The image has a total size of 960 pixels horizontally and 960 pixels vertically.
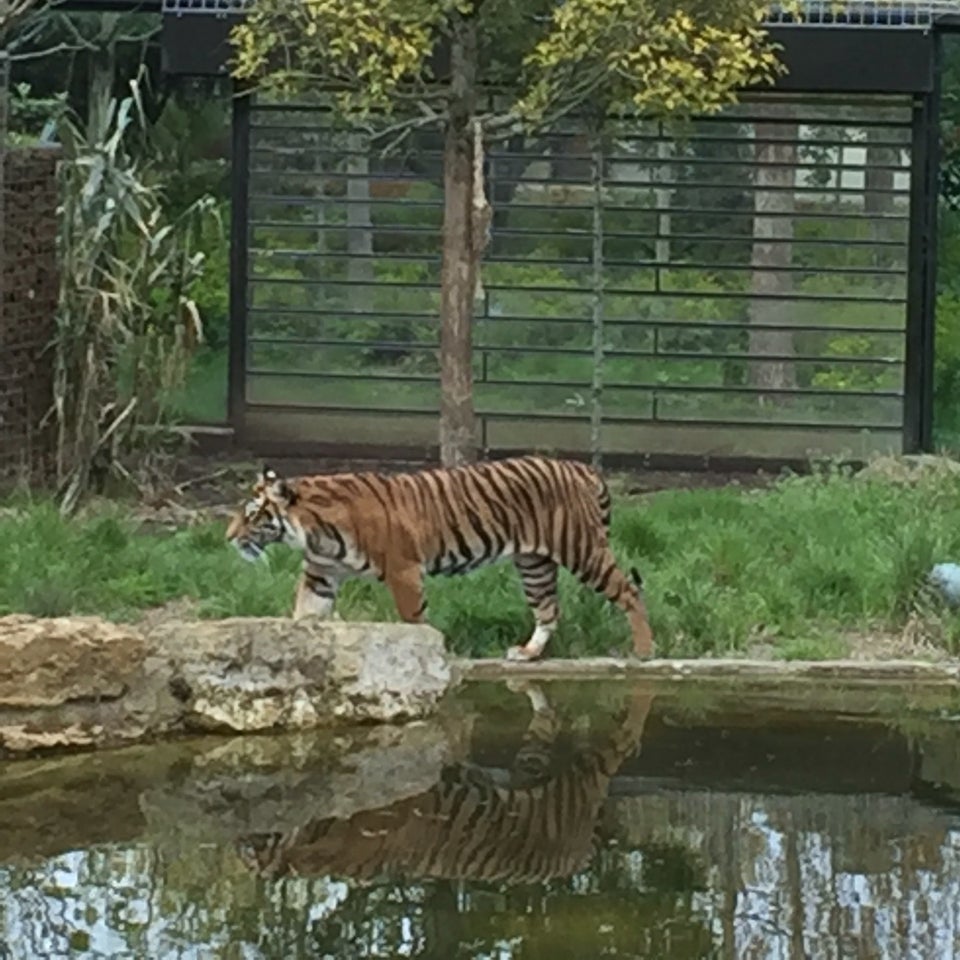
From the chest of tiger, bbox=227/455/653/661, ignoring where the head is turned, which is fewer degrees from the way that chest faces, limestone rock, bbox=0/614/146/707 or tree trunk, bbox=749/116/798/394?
the limestone rock

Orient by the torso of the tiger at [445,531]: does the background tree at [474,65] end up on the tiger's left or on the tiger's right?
on the tiger's right

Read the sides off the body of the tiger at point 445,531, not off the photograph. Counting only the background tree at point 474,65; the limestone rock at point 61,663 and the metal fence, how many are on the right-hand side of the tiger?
2

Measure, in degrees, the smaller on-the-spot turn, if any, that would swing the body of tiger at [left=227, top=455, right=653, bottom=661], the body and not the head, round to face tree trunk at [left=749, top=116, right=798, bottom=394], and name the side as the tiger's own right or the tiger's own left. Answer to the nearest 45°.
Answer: approximately 90° to the tiger's own right

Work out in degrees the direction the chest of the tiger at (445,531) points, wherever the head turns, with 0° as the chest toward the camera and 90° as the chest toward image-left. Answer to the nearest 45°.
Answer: approximately 90°

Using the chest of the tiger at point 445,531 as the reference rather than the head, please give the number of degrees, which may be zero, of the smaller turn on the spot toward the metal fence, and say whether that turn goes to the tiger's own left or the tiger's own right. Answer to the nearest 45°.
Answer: approximately 90° to the tiger's own right

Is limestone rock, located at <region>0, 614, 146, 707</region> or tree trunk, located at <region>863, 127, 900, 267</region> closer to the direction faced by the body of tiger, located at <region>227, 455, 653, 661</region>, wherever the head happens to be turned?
the limestone rock
